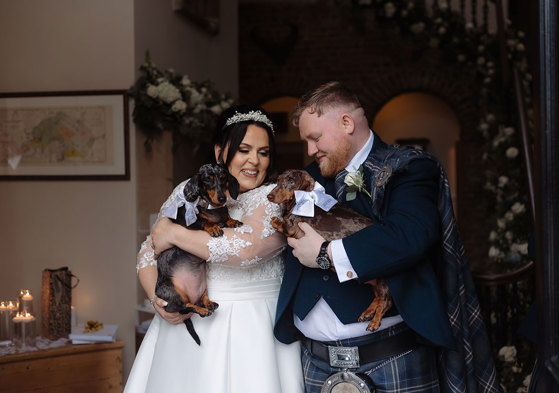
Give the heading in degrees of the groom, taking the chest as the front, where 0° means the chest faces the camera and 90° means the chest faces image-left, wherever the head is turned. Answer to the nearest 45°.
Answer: approximately 45°

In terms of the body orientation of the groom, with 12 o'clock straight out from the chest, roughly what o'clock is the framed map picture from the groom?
The framed map picture is roughly at 3 o'clock from the groom.

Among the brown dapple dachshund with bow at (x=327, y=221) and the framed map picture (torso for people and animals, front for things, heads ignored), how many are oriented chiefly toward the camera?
1

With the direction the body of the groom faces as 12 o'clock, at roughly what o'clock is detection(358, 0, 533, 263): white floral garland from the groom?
The white floral garland is roughly at 5 o'clock from the groom.

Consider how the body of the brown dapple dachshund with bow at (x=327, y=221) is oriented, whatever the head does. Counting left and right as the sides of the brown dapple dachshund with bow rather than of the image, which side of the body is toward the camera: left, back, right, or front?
left

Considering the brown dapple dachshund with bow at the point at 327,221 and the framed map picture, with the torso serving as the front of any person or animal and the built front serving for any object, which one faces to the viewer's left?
the brown dapple dachshund with bow
